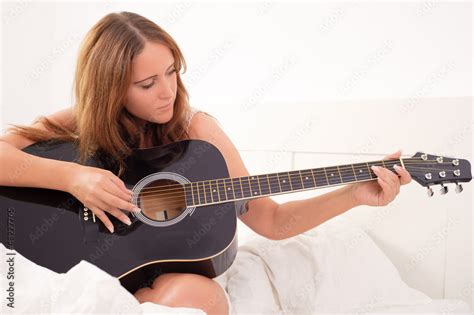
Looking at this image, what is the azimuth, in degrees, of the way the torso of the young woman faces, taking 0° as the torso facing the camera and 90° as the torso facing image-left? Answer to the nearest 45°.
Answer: approximately 0°

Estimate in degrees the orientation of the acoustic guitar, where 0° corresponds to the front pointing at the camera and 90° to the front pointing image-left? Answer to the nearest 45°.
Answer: approximately 0°
